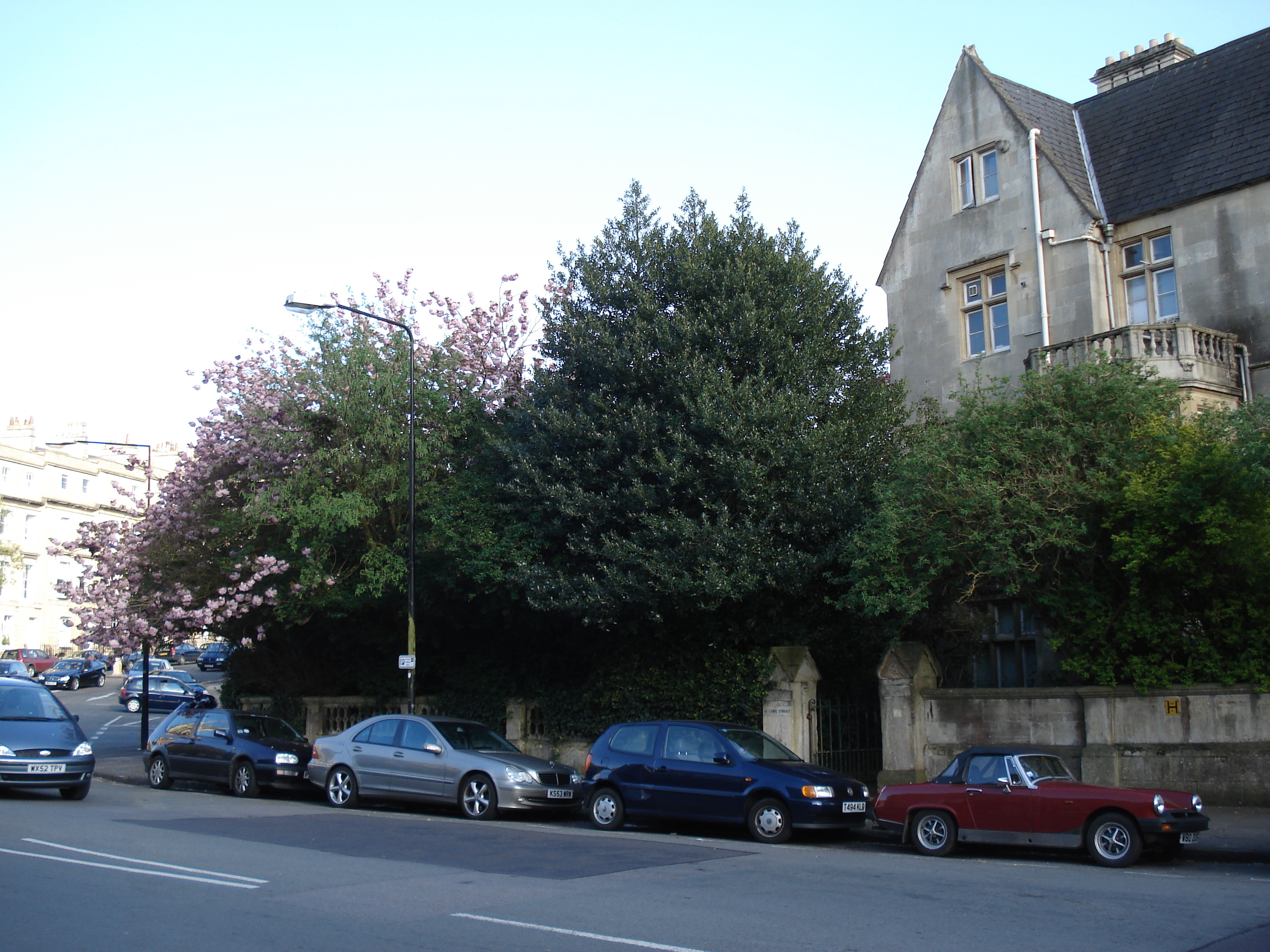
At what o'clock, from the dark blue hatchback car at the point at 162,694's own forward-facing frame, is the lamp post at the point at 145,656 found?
The lamp post is roughly at 3 o'clock from the dark blue hatchback car.

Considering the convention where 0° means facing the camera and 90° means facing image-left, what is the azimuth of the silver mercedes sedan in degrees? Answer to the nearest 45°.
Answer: approximately 315°

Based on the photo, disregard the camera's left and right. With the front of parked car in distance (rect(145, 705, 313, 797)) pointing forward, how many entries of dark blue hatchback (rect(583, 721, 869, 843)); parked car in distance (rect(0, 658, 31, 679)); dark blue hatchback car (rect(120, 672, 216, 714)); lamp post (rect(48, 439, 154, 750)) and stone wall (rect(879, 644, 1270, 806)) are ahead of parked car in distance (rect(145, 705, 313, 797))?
2

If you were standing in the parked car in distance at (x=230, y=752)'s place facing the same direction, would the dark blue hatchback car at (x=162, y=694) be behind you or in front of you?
behind

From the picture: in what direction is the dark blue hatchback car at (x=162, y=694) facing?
to the viewer's right

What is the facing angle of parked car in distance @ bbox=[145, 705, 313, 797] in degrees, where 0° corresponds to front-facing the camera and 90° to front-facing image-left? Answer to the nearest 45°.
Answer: approximately 315°

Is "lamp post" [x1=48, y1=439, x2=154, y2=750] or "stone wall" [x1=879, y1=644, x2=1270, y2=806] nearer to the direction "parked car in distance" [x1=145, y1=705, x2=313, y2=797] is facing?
the stone wall
